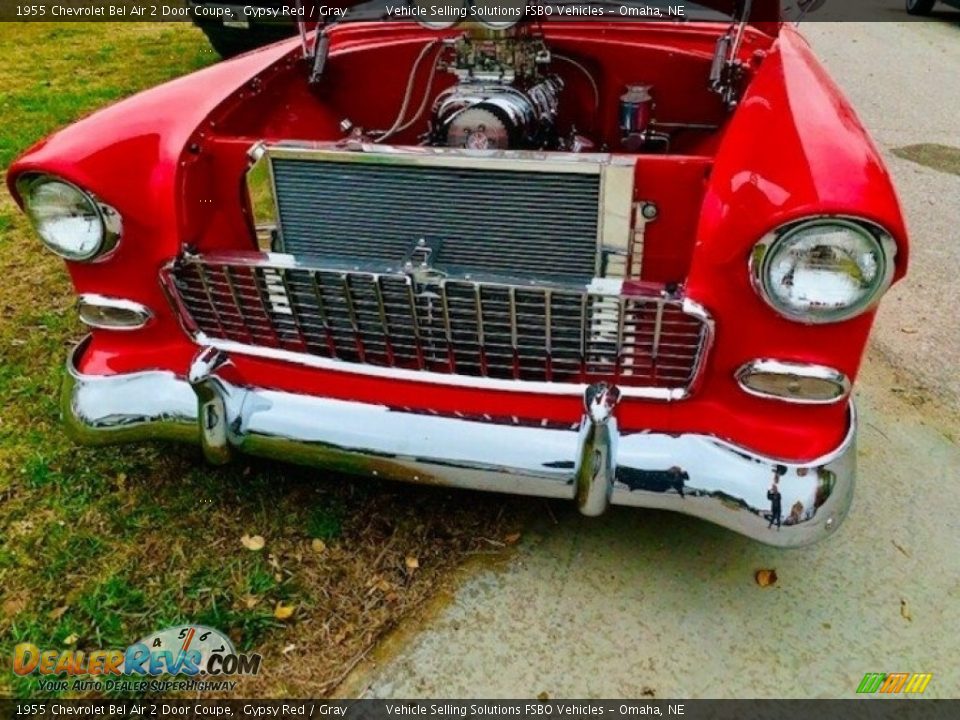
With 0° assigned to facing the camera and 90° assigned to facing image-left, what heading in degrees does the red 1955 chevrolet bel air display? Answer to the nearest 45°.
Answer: approximately 0°

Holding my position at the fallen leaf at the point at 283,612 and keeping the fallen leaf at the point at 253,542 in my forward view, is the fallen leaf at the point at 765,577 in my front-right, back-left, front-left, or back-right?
back-right
